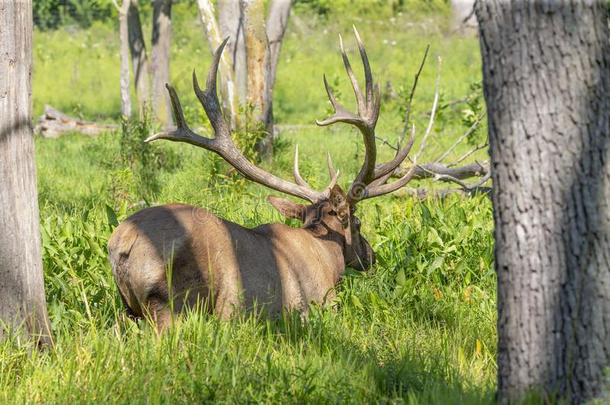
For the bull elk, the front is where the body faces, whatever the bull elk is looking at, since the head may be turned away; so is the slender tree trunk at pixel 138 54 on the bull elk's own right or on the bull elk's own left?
on the bull elk's own left

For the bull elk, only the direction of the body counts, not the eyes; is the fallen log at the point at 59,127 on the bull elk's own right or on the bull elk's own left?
on the bull elk's own left

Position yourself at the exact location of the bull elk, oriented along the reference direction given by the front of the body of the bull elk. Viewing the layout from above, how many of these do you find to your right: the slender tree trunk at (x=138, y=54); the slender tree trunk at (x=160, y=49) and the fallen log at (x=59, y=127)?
0

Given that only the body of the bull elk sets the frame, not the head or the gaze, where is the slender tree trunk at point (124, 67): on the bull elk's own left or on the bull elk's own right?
on the bull elk's own left

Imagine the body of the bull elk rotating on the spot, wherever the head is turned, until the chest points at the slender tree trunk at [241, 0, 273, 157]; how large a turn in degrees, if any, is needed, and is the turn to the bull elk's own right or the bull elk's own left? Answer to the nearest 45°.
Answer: approximately 45° to the bull elk's own left

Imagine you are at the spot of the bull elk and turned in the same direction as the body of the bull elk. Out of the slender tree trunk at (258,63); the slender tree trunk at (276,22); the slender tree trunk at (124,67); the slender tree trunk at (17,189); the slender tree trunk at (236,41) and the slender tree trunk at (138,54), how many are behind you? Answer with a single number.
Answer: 1

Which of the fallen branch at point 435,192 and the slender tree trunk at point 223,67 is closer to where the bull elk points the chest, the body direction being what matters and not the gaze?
the fallen branch

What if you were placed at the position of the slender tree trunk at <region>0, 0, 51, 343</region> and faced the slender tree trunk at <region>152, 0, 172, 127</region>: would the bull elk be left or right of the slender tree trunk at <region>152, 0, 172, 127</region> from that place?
right

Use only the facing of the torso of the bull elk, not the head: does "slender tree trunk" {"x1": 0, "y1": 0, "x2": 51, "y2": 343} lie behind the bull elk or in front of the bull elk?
behind

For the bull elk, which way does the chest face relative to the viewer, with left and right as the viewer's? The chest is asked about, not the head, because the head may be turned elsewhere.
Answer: facing away from the viewer and to the right of the viewer

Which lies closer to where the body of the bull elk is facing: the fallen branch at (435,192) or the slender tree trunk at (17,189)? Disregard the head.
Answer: the fallen branch

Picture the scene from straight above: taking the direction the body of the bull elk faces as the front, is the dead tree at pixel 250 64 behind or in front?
in front

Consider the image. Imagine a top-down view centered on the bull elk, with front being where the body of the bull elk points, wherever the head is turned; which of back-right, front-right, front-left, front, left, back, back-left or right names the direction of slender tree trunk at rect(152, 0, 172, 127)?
front-left

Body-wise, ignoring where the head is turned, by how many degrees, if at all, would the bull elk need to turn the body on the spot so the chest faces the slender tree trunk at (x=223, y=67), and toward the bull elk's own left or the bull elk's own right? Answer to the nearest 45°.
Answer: approximately 45° to the bull elk's own left

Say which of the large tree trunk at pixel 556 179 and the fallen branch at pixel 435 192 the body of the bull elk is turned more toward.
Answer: the fallen branch

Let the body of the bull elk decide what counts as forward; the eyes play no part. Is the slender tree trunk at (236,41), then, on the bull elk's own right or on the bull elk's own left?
on the bull elk's own left
